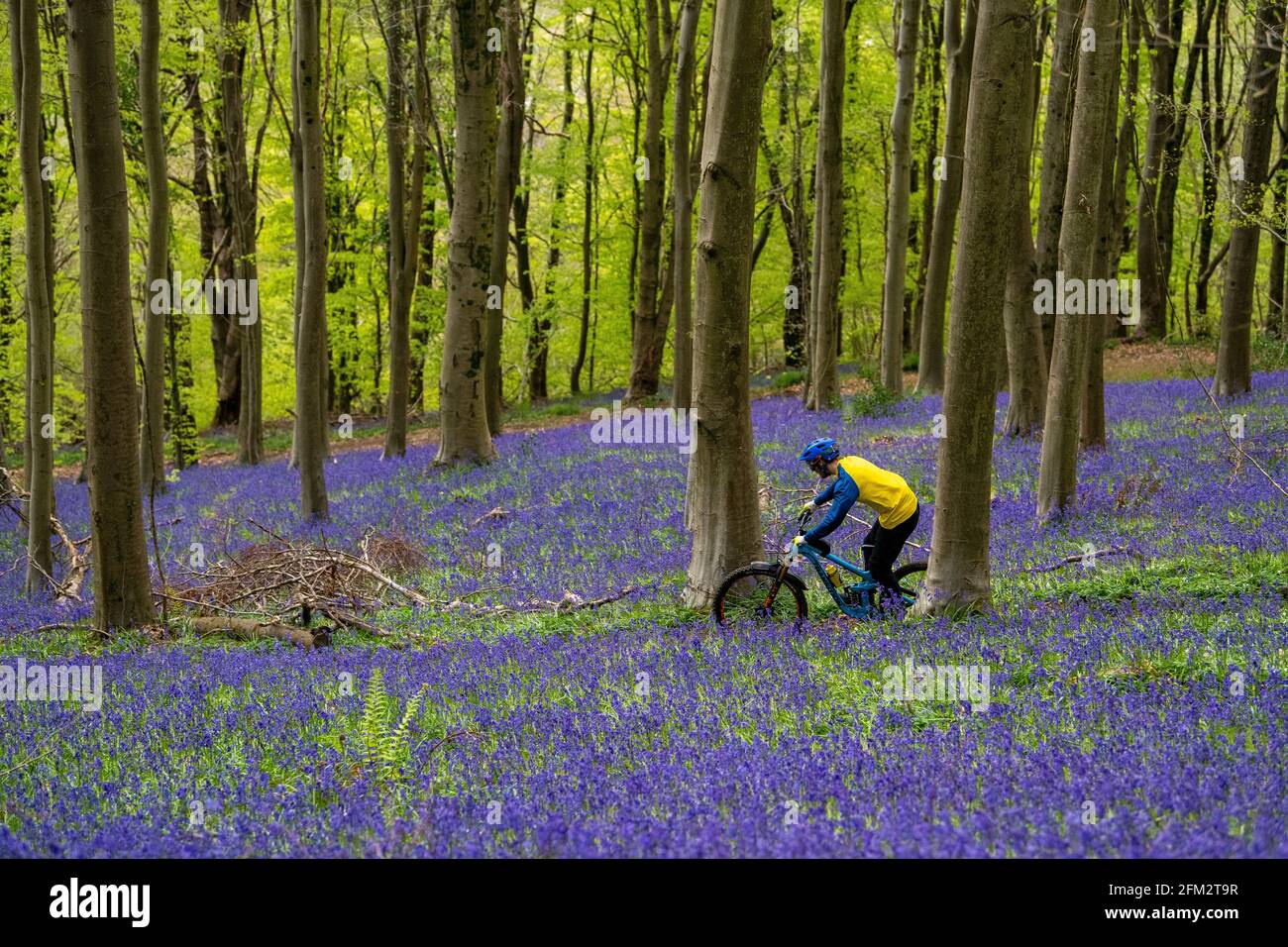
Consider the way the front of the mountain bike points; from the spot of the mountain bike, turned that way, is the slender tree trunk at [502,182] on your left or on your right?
on your right

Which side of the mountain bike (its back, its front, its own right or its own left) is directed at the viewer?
left

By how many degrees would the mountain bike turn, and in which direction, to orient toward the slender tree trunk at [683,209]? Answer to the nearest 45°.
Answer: approximately 90° to its right

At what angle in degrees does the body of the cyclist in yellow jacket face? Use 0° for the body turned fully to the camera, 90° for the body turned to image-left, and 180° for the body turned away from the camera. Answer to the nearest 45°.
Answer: approximately 90°

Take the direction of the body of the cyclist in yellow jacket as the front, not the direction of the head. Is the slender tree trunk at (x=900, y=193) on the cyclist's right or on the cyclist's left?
on the cyclist's right

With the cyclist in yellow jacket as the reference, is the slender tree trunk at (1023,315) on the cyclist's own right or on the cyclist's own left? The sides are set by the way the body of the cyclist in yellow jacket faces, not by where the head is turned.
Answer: on the cyclist's own right

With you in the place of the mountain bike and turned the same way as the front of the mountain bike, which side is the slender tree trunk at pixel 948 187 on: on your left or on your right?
on your right
